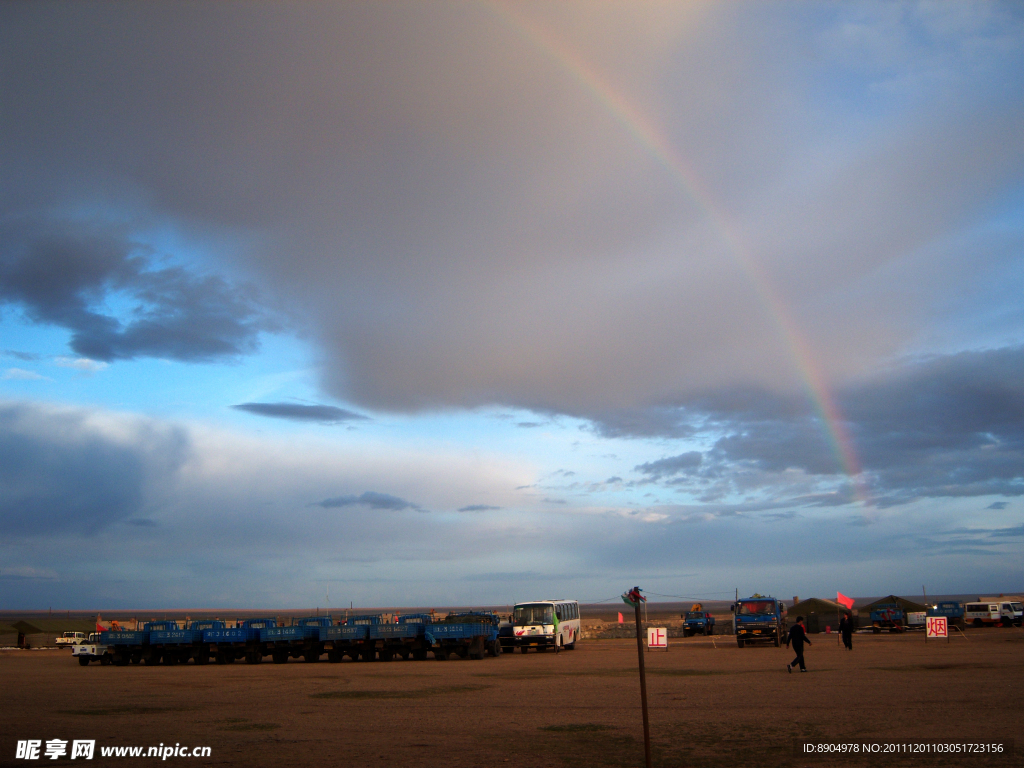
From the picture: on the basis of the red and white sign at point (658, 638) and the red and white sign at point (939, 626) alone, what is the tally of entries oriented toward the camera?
2

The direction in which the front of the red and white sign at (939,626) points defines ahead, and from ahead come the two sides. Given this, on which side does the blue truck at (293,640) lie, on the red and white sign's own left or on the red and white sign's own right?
on the red and white sign's own right

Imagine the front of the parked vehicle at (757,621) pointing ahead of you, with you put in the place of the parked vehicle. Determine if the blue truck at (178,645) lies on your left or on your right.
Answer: on your right

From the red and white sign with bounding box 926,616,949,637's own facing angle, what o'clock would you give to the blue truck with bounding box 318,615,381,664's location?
The blue truck is roughly at 2 o'clock from the red and white sign.

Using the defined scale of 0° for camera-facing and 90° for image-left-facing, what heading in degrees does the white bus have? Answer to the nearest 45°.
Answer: approximately 45°

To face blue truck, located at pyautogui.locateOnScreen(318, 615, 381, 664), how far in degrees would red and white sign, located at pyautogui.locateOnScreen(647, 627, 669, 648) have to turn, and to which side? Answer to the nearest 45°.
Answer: approximately 90° to its right

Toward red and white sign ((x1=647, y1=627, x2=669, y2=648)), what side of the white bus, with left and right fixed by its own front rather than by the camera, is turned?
left

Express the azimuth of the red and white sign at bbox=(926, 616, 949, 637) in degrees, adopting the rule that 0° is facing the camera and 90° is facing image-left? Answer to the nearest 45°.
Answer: approximately 0°

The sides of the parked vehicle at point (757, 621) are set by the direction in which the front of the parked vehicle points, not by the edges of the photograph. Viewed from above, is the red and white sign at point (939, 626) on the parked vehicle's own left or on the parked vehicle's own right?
on the parked vehicle's own left
